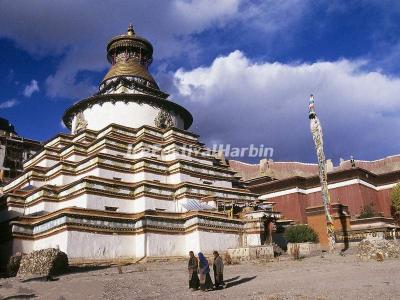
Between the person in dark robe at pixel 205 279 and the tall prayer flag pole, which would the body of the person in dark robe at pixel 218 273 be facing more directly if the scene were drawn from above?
the person in dark robe

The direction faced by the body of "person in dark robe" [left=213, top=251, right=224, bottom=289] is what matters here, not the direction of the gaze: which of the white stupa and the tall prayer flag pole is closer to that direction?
the white stupa

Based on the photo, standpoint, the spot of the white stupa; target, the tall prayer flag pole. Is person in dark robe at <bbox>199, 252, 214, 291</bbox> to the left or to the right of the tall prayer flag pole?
right

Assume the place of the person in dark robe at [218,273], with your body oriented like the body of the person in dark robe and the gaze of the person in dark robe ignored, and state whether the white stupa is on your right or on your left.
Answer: on your right

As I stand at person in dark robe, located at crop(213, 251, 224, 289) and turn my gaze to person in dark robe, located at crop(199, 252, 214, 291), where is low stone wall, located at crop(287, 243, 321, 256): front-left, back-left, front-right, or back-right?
back-right
